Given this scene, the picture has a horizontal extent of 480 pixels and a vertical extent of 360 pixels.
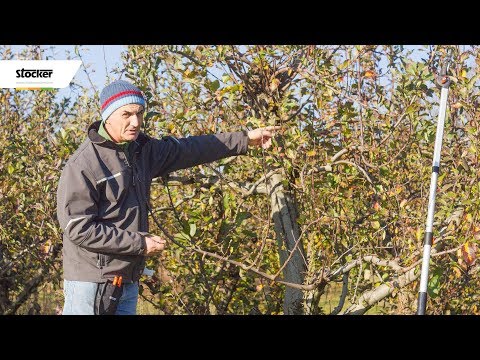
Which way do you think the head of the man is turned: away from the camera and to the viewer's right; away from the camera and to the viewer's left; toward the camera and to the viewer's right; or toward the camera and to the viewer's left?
toward the camera and to the viewer's right

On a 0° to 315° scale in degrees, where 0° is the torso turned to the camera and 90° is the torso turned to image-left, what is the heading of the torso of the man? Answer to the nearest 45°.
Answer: approximately 315°

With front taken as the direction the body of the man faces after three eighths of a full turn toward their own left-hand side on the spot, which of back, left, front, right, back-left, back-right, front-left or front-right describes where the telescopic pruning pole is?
right
